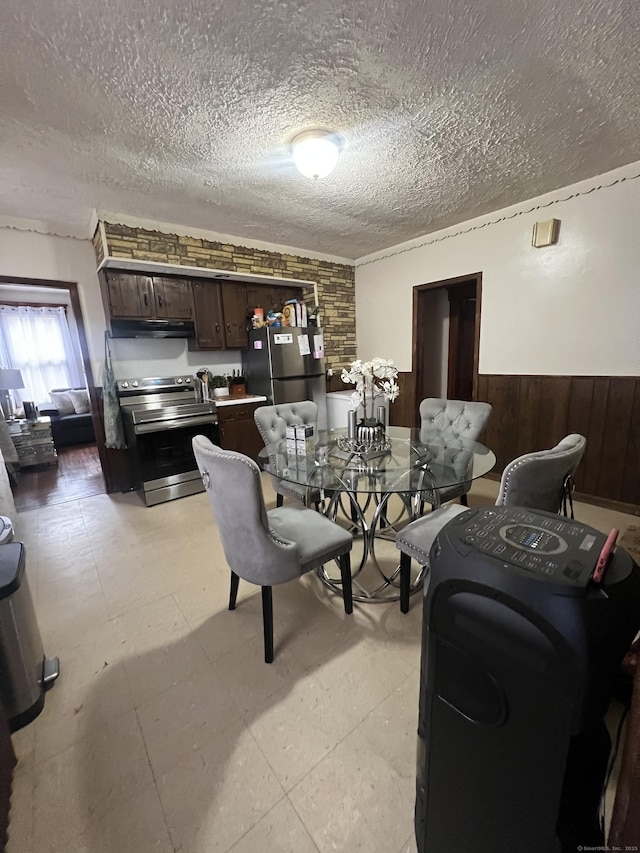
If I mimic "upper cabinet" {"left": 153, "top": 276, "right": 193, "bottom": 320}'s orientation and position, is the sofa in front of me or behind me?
behind

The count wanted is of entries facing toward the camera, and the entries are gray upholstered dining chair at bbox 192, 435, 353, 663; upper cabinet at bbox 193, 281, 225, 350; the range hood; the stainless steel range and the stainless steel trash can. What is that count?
3

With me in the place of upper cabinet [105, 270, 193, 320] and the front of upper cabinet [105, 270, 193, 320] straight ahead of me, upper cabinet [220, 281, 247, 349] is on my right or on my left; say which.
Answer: on my left

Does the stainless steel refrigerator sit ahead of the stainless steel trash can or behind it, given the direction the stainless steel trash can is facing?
ahead

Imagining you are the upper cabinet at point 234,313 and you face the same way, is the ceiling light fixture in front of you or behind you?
in front

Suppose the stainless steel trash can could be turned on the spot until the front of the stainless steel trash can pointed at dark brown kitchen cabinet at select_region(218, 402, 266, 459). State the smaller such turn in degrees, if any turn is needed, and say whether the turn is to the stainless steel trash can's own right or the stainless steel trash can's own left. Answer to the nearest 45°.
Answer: approximately 45° to the stainless steel trash can's own left

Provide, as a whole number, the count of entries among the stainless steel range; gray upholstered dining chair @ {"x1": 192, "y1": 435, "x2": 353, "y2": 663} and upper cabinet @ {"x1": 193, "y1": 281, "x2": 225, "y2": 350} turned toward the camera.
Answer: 2

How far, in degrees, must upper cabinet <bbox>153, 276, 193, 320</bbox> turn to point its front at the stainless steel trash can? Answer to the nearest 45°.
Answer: approximately 45° to its right

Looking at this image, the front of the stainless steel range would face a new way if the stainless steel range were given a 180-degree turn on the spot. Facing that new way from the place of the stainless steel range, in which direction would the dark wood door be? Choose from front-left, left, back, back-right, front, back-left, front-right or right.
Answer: right

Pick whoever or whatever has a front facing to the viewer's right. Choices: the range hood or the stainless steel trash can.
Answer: the stainless steel trash can

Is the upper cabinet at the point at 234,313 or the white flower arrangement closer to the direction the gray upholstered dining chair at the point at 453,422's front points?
the white flower arrangement

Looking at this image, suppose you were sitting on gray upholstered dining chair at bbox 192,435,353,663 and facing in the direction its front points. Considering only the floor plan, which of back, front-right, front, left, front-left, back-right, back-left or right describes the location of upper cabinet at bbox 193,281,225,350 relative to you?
front-left
